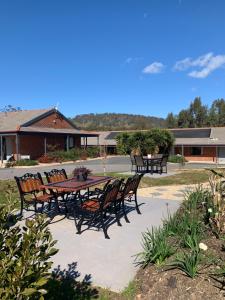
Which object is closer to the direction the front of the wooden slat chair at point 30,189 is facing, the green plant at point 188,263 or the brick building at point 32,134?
the green plant

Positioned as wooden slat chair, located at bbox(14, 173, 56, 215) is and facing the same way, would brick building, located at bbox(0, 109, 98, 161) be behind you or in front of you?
behind

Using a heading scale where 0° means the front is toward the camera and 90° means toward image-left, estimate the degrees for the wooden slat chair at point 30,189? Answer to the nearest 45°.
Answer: approximately 315°

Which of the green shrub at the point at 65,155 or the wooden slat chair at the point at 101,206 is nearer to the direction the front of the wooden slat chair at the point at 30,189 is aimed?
the wooden slat chair

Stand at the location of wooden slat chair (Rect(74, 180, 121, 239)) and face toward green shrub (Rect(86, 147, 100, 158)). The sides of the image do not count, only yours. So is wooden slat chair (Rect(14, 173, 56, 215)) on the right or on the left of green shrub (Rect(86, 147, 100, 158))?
left

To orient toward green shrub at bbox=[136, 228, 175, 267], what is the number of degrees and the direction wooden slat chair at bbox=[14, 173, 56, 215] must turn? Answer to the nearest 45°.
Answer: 0° — it already faces it

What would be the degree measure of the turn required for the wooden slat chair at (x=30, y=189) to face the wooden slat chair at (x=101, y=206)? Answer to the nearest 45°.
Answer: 0° — it already faces it

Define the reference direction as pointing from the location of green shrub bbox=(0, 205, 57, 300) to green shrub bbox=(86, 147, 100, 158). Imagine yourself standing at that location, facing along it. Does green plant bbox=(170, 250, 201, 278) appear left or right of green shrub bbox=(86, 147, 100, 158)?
right
